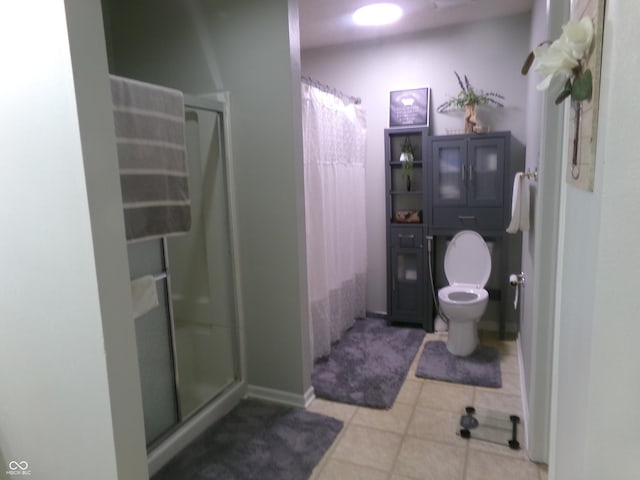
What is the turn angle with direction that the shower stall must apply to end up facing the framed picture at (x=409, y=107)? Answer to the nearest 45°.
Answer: approximately 45° to its left

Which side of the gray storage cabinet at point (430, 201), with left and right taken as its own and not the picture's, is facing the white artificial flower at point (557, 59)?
front

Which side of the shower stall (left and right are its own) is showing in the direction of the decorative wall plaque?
front

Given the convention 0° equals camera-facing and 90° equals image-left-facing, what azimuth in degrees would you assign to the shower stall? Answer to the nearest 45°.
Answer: approximately 315°

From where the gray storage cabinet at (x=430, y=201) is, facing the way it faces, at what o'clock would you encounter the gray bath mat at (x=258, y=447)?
The gray bath mat is roughly at 1 o'clock from the gray storage cabinet.

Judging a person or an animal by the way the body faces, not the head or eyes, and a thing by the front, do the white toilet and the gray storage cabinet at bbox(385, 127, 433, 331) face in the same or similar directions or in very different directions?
same or similar directions

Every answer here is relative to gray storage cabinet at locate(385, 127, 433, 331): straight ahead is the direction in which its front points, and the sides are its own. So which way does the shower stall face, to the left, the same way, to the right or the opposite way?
to the left

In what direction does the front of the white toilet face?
toward the camera

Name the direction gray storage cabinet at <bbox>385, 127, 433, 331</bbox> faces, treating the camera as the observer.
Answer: facing the viewer

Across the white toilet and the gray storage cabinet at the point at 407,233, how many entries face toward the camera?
2

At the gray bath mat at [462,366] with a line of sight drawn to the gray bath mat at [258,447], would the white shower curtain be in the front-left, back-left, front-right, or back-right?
front-right

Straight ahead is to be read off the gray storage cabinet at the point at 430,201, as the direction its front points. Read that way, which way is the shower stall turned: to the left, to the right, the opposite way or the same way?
to the left

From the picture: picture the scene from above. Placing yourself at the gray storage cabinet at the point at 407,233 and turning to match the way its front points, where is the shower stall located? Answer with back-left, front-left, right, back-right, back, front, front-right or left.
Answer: front-right
